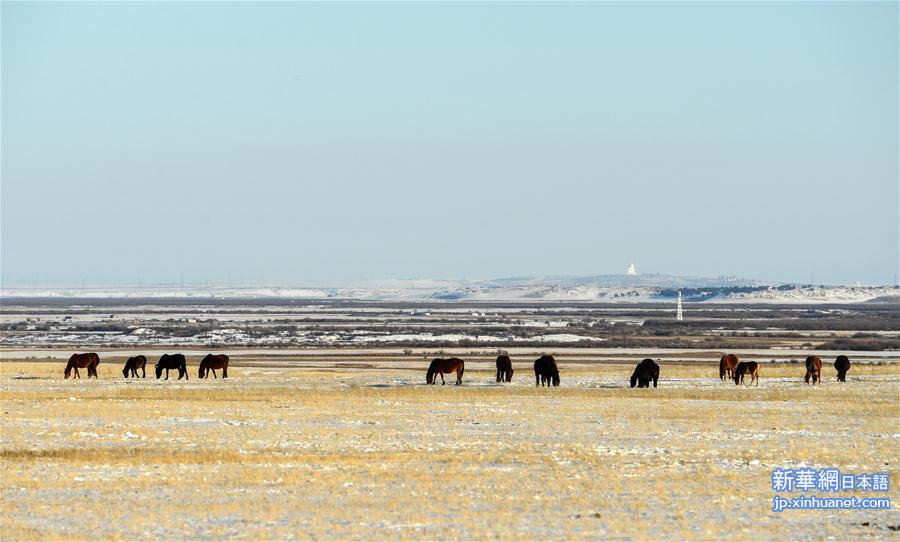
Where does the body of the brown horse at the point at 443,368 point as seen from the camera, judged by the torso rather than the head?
to the viewer's left

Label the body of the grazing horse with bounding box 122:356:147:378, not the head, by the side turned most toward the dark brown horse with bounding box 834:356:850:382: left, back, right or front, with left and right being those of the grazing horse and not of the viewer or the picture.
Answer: back

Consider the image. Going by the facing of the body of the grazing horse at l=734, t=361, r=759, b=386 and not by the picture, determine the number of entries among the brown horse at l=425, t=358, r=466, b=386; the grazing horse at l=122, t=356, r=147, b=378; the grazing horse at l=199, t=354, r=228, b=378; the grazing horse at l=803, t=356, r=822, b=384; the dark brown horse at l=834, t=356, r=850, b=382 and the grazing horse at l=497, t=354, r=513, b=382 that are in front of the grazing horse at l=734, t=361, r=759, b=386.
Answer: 4

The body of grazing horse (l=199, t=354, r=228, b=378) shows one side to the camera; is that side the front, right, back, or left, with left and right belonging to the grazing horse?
left

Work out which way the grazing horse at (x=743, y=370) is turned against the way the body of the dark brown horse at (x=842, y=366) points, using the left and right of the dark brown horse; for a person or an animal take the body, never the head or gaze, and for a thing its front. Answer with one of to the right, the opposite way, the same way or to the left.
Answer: to the left

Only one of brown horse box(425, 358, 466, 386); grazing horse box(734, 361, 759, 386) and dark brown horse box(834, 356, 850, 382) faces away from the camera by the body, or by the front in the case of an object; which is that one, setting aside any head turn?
the dark brown horse

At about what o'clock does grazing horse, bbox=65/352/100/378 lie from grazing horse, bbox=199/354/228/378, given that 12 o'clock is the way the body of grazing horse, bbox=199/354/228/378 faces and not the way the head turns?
grazing horse, bbox=65/352/100/378 is roughly at 12 o'clock from grazing horse, bbox=199/354/228/378.

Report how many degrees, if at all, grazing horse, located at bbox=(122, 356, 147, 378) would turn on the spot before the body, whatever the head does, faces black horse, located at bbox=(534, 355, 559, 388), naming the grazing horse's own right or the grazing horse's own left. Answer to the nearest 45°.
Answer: approximately 135° to the grazing horse's own left

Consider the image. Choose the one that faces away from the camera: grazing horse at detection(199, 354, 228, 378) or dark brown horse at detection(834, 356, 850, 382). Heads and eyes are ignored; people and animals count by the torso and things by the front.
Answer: the dark brown horse

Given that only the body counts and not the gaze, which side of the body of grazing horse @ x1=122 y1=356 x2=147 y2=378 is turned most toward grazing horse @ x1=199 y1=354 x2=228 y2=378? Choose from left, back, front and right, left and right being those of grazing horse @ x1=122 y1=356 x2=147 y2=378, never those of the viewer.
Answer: back

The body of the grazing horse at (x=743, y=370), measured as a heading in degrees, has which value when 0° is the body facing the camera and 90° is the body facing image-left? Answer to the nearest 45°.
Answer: approximately 90°
